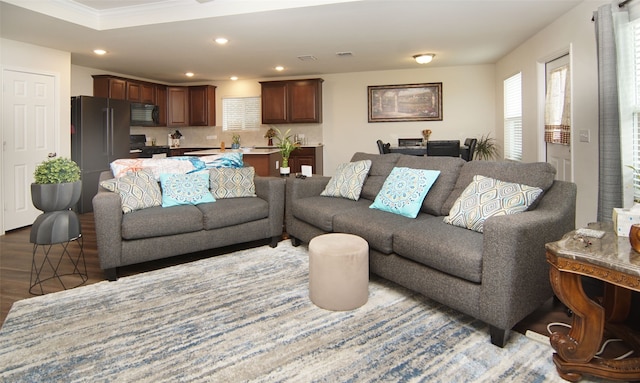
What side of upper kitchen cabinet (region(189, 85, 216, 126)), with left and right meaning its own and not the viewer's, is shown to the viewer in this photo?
front

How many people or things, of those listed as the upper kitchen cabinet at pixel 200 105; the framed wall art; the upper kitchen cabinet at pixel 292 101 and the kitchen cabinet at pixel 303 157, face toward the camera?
4

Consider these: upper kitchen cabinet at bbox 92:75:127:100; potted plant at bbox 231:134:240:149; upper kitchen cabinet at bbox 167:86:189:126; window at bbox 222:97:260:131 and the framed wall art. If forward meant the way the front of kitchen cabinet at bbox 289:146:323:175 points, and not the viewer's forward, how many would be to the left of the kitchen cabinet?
1

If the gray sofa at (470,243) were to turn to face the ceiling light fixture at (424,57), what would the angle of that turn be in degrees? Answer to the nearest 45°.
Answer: approximately 135° to its right

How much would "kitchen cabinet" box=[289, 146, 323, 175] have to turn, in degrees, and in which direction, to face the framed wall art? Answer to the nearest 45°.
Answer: approximately 90° to its left

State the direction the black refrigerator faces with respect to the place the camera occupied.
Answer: facing the viewer and to the right of the viewer

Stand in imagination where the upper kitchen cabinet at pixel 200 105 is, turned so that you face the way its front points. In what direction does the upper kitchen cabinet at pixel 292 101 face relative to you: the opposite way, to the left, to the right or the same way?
the same way

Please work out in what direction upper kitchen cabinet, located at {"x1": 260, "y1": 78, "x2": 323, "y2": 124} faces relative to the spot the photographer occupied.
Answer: facing the viewer

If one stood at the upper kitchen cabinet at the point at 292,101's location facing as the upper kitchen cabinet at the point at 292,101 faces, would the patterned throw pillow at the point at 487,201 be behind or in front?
in front

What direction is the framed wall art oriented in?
toward the camera

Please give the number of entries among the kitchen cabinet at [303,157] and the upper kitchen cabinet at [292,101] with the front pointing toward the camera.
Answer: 2
